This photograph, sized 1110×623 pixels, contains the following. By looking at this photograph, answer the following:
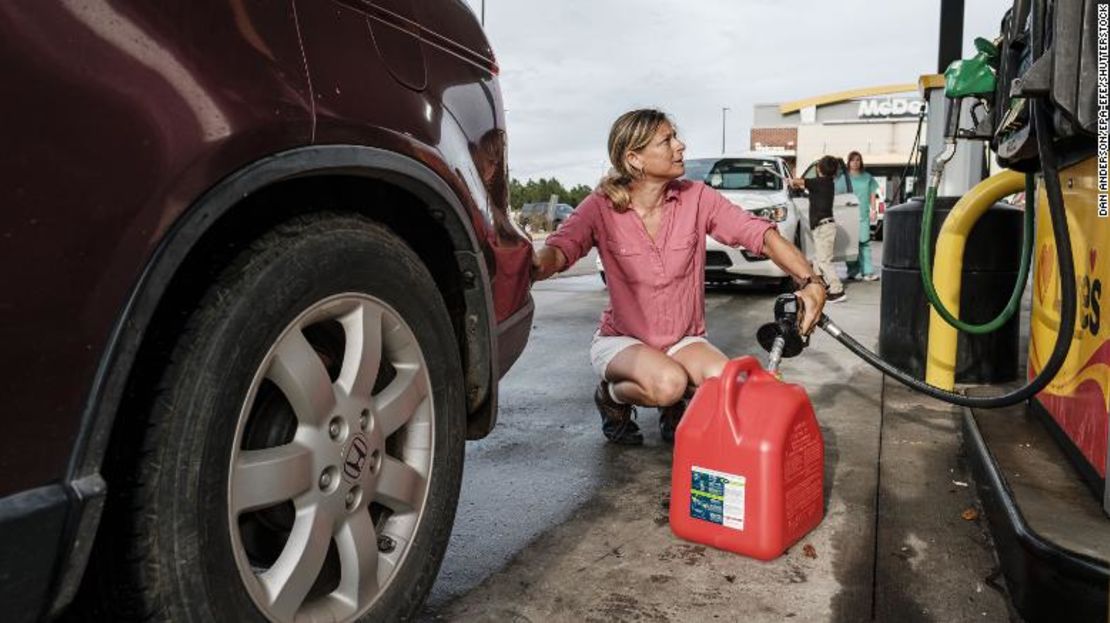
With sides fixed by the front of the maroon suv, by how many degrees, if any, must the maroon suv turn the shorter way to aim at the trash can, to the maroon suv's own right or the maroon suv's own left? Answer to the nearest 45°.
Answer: approximately 180°

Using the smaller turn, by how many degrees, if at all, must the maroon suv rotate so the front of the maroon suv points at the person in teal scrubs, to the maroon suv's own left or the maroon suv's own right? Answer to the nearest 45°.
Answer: approximately 180°

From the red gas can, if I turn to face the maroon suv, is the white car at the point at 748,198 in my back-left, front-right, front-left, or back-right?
back-right

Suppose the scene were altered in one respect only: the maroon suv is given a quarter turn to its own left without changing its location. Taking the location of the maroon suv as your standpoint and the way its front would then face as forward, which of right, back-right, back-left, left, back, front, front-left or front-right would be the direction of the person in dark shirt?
left

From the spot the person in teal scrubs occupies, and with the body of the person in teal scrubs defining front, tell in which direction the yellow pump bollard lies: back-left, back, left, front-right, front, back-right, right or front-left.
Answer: front-left

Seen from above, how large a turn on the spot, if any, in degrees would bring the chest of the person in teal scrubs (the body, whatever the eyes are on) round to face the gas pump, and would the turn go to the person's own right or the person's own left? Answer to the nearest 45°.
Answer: approximately 45° to the person's own left

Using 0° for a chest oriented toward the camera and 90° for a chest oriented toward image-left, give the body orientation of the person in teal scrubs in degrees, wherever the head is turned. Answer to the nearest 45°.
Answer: approximately 45°

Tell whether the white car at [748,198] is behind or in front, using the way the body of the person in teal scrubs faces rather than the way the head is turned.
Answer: in front

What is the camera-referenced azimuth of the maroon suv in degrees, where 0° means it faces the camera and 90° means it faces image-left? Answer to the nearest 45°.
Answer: approximately 45°

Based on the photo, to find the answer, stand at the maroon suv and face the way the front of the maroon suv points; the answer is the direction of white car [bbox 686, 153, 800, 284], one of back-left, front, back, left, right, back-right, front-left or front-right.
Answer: back

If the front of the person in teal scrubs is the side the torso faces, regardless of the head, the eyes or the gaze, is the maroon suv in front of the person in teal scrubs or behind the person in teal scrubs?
in front

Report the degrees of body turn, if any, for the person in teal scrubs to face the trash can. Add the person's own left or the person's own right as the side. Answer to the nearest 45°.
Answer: approximately 45° to the person's own left

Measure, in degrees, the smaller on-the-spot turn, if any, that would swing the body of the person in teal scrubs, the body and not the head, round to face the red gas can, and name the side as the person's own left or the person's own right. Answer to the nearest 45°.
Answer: approximately 45° to the person's own left

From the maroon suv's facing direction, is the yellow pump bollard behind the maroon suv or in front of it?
behind

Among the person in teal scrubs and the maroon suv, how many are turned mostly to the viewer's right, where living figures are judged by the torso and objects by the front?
0

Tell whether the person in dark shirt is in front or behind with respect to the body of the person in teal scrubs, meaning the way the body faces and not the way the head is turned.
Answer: in front
